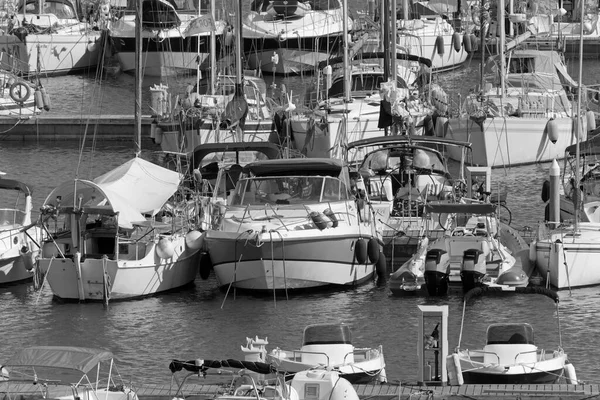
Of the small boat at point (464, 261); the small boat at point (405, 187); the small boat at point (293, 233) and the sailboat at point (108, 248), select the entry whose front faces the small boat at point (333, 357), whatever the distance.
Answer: the small boat at point (293, 233)

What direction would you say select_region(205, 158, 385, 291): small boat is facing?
toward the camera

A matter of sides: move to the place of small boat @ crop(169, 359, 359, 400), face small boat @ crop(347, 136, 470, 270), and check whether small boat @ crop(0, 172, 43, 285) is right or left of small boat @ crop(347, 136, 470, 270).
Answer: left

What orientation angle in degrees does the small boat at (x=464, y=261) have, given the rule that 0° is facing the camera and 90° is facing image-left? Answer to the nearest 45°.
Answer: approximately 180°

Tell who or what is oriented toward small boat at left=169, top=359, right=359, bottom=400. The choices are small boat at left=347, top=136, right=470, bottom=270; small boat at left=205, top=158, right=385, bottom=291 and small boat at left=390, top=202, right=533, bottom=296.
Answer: small boat at left=205, top=158, right=385, bottom=291

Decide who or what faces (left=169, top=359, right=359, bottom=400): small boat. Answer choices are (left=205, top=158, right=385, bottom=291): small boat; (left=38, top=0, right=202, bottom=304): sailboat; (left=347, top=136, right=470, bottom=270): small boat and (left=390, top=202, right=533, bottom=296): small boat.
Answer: (left=205, top=158, right=385, bottom=291): small boat

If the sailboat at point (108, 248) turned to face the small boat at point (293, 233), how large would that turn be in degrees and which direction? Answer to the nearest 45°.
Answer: approximately 45° to its right

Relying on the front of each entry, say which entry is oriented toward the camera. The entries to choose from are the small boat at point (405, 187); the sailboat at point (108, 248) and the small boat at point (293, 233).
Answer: the small boat at point (293, 233)

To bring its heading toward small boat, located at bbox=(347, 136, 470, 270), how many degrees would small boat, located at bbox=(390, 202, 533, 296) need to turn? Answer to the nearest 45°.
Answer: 0° — it already faces it

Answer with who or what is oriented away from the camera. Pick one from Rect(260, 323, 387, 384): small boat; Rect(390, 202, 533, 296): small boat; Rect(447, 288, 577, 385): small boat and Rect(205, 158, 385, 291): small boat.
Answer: Rect(390, 202, 533, 296): small boat

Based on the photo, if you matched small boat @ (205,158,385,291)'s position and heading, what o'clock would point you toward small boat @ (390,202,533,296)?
small boat @ (390,202,533,296) is roughly at 9 o'clock from small boat @ (205,158,385,291).
